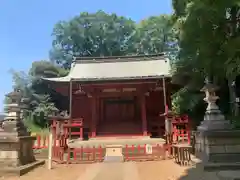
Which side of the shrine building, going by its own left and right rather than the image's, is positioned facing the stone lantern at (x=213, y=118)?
front

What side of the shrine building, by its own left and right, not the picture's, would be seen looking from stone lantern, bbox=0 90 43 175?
front

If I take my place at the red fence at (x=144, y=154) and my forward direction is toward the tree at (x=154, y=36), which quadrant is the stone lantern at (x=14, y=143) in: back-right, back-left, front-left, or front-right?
back-left

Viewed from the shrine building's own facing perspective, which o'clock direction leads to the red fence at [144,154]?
The red fence is roughly at 12 o'clock from the shrine building.

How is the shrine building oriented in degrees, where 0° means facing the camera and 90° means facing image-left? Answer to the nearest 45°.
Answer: approximately 0°

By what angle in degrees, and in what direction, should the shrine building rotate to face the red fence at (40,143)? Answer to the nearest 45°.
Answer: approximately 45° to its right

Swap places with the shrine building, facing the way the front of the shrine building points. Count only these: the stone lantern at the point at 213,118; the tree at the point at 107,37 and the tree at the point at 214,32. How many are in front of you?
2

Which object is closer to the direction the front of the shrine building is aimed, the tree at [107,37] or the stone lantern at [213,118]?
the stone lantern

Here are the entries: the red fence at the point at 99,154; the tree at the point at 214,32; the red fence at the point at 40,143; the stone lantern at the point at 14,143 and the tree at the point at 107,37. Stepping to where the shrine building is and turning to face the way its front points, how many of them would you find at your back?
1

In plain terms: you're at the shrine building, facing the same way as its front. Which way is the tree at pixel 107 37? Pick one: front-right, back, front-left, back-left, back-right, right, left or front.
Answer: back

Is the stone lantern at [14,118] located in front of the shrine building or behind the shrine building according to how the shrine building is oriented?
in front
